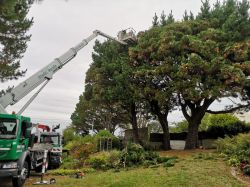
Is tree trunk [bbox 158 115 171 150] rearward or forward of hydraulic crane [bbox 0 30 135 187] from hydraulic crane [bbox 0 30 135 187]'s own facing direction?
rearward

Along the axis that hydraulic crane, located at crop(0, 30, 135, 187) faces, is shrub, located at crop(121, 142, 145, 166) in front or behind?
behind

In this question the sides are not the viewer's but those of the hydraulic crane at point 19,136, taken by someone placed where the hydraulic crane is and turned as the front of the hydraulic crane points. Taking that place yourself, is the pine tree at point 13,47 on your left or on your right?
on your right

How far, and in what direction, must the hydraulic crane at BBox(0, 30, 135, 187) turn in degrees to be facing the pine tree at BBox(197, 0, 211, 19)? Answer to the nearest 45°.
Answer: approximately 180°

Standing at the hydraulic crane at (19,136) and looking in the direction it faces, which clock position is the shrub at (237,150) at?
The shrub is roughly at 7 o'clock from the hydraulic crane.

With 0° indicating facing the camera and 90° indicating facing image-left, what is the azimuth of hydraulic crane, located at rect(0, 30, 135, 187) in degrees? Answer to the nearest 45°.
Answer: approximately 45°

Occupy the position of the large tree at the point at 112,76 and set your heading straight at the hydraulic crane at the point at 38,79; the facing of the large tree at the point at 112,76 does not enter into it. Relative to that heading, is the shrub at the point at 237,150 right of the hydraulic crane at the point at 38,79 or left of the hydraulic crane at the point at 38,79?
left

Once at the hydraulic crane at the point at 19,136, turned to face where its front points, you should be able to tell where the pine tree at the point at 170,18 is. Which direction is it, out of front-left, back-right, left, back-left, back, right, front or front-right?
back

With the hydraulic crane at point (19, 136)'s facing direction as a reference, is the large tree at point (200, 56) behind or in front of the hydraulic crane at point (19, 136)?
behind
